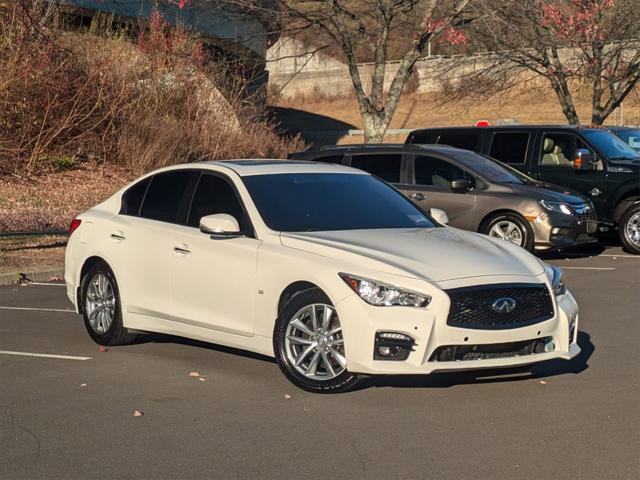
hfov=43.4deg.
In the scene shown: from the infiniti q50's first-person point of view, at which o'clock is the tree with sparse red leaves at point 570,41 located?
The tree with sparse red leaves is roughly at 8 o'clock from the infiniti q50.

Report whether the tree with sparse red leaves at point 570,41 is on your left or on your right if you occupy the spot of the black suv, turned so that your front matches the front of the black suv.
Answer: on your left

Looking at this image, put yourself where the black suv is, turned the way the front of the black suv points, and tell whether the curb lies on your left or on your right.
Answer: on your right

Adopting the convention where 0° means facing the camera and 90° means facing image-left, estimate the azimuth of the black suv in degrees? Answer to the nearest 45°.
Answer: approximately 315°

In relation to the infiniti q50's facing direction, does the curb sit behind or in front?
behind

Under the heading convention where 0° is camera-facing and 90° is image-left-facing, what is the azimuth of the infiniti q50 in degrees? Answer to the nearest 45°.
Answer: approximately 315°

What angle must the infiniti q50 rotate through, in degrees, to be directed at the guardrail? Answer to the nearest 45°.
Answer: approximately 180°

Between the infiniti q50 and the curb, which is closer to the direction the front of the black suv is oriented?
the infiniti q50
